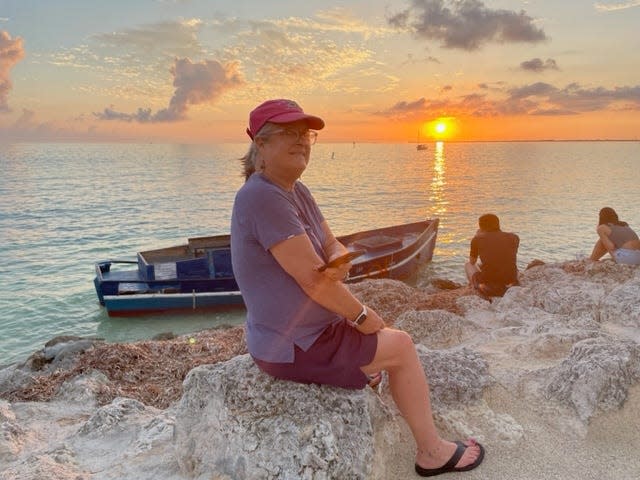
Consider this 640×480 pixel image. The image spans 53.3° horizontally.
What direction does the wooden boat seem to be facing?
to the viewer's right

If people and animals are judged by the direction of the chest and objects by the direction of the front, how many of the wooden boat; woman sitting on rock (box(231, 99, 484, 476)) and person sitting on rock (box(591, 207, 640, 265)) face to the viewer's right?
2

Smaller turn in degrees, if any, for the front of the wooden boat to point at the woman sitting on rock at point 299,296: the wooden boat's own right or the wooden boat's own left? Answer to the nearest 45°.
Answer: approximately 90° to the wooden boat's own right

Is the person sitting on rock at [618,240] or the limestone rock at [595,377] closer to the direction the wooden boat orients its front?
the person sitting on rock

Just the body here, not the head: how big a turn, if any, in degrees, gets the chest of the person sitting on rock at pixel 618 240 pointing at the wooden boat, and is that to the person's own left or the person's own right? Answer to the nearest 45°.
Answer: approximately 45° to the person's own left

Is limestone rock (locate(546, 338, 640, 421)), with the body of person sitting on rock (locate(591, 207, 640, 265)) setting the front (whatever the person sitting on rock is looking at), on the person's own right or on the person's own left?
on the person's own left

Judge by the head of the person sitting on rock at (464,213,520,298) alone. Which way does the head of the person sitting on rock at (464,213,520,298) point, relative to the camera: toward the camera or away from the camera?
away from the camera

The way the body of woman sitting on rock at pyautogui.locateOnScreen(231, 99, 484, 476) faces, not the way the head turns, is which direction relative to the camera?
to the viewer's right

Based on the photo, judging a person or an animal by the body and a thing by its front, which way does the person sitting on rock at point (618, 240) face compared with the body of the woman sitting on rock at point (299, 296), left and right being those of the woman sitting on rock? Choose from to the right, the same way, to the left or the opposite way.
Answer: to the left

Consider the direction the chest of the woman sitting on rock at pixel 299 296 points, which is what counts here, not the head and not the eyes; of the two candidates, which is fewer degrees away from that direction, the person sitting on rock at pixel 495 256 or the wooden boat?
the person sitting on rock

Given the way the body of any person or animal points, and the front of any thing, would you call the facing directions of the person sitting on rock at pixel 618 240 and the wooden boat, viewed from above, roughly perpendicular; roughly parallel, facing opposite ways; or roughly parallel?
roughly perpendicular

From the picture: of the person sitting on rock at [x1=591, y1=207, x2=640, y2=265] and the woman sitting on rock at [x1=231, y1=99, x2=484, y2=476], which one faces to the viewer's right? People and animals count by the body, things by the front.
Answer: the woman sitting on rock

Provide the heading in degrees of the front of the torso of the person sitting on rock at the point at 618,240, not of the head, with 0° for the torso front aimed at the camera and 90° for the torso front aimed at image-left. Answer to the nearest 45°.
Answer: approximately 135°

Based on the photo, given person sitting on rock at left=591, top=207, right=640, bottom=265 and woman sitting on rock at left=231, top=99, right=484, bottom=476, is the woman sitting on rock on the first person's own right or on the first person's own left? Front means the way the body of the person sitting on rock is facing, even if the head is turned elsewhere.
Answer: on the first person's own left

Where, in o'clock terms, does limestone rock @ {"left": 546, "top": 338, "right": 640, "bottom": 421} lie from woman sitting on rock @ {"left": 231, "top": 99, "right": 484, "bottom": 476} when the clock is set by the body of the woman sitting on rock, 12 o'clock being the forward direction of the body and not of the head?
The limestone rock is roughly at 11 o'clock from the woman sitting on rock.

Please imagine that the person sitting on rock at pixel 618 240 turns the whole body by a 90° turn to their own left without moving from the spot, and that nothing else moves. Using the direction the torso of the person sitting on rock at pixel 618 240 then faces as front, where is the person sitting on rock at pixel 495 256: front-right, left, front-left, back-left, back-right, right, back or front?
front

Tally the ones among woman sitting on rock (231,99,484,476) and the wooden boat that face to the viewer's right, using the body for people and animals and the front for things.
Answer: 2
